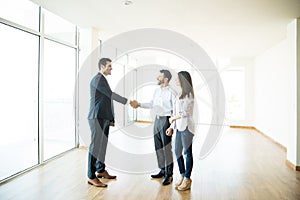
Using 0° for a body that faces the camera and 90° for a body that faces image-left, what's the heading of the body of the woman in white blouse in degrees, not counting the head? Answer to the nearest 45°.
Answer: approximately 90°

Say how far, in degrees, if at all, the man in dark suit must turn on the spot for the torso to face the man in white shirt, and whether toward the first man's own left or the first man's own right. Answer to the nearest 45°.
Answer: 0° — they already face them

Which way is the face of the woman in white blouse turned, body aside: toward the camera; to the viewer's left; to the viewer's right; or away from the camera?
to the viewer's left

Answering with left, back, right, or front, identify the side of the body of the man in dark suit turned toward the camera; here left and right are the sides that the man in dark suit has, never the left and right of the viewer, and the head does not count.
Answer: right

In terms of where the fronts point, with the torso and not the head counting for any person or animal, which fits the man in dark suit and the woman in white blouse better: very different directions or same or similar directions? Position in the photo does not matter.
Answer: very different directions

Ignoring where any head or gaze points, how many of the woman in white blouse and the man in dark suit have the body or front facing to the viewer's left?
1
